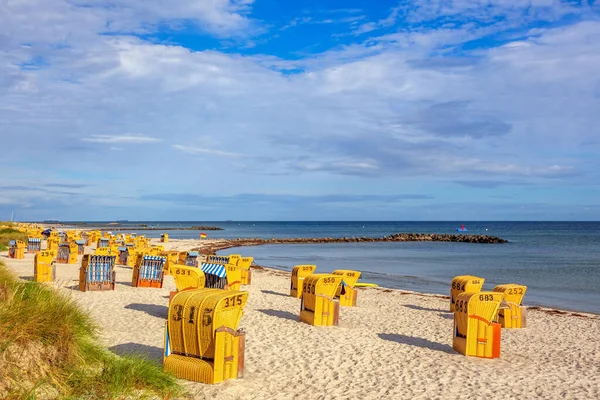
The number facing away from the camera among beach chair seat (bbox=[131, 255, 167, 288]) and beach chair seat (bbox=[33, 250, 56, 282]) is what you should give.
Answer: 1

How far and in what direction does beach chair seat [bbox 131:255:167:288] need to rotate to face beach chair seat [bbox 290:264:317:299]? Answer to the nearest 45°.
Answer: approximately 45° to its left

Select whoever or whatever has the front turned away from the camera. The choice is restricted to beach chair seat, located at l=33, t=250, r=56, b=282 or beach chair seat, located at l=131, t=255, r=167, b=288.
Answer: beach chair seat, located at l=33, t=250, r=56, b=282

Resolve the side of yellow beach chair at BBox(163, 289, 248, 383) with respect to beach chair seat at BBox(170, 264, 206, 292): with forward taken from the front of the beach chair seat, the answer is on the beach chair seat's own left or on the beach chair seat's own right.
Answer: on the beach chair seat's own right

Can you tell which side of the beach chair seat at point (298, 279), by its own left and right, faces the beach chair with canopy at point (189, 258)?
left

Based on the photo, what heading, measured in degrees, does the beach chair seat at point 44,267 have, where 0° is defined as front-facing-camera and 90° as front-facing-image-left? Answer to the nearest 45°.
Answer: approximately 180°

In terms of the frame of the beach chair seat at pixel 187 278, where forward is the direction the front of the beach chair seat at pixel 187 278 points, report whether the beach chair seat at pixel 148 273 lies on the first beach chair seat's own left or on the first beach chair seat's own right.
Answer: on the first beach chair seat's own left

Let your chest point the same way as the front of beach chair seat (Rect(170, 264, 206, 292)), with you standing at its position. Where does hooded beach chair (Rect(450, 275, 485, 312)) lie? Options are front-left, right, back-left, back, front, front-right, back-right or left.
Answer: front-right

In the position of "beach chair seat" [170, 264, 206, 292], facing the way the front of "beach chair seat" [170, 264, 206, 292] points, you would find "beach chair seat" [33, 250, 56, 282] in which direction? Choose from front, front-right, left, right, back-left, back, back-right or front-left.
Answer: left

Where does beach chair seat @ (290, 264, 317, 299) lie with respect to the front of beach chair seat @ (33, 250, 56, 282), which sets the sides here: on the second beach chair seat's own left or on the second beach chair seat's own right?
on the second beach chair seat's own right

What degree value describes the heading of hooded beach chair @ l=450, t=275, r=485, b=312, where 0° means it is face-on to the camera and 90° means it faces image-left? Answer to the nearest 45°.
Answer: approximately 225°
